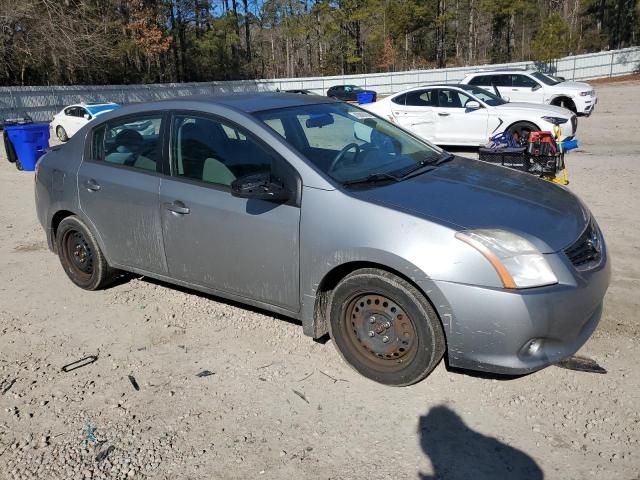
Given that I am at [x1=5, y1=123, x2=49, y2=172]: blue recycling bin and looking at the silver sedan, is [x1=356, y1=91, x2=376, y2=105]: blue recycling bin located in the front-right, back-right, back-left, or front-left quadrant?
back-left

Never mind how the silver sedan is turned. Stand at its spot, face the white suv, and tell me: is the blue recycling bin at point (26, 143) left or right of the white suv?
left

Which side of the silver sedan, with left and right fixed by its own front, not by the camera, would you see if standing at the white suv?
left

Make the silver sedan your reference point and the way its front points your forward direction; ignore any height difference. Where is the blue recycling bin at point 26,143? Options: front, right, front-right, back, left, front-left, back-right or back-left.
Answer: back

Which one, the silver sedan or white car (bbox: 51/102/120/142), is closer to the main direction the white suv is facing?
the silver sedan

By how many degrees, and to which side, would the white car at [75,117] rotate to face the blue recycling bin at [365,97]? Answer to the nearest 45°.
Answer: approximately 90° to its left

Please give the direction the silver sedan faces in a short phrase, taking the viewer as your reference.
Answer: facing the viewer and to the right of the viewer
